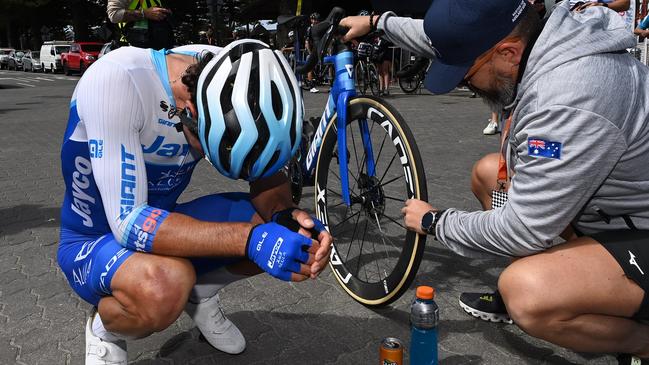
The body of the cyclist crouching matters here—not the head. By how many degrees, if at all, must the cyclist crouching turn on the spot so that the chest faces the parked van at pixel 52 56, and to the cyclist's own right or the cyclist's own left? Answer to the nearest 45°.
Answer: approximately 135° to the cyclist's own left

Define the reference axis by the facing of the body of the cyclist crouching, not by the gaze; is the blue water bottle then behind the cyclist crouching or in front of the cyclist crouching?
in front

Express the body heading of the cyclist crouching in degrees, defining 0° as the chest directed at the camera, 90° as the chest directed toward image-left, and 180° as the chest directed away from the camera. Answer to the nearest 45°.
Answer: approximately 315°

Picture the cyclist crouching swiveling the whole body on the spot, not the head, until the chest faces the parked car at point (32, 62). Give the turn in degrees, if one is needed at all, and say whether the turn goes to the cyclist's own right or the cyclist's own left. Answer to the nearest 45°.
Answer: approximately 135° to the cyclist's own left

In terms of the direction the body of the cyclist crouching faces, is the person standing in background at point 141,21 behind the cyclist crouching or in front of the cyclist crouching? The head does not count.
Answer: behind

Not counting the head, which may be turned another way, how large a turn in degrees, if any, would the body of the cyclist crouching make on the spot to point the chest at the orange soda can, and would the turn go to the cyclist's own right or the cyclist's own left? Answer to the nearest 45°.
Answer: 0° — they already face it

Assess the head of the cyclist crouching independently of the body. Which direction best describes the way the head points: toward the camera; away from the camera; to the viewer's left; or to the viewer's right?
to the viewer's right

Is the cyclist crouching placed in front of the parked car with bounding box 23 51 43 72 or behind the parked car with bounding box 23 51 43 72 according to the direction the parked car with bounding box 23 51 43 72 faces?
in front

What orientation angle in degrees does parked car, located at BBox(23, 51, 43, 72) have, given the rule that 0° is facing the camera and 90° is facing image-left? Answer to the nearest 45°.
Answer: approximately 315°

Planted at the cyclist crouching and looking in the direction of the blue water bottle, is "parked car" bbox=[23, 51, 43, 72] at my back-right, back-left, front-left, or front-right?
back-left
